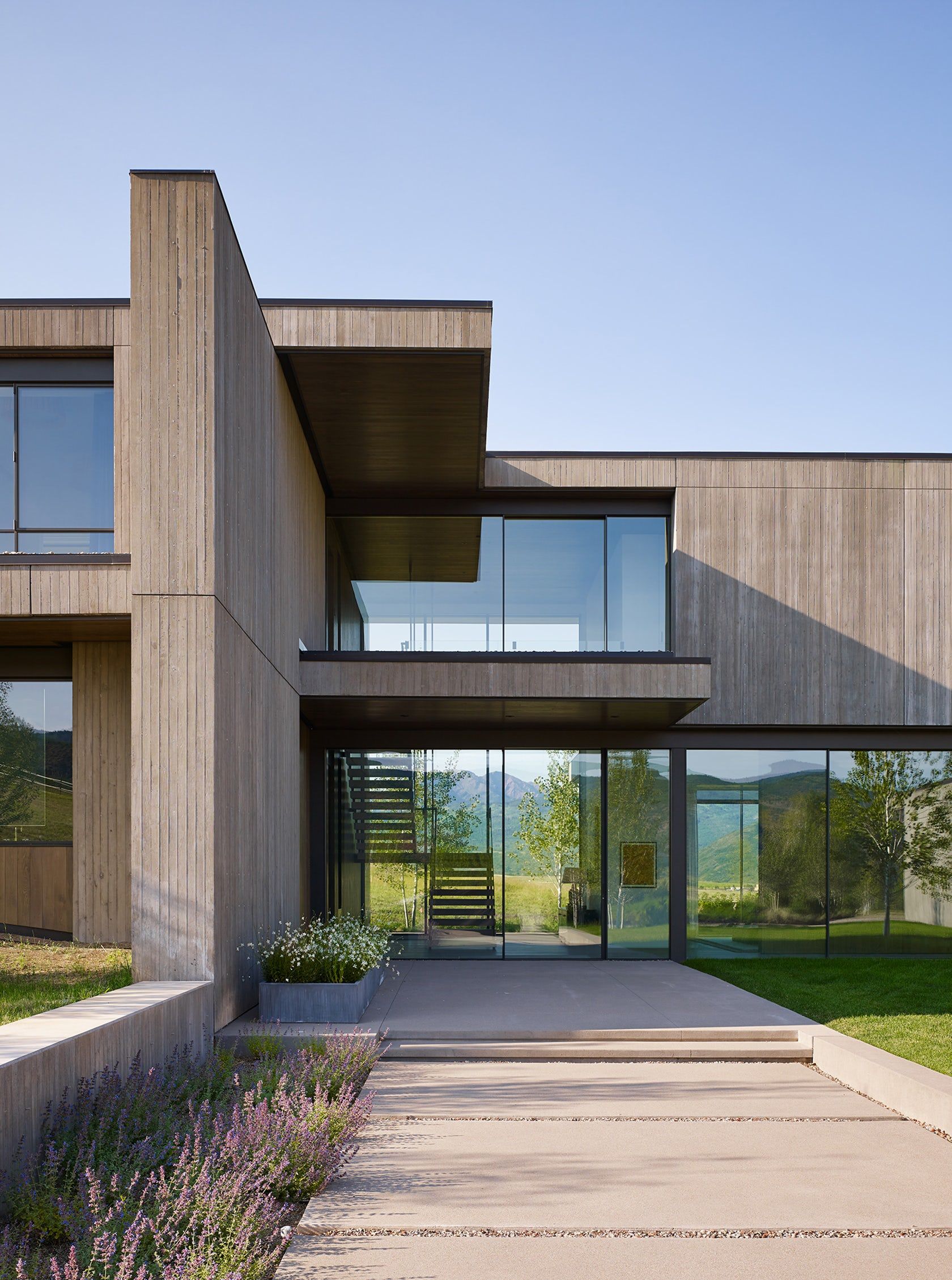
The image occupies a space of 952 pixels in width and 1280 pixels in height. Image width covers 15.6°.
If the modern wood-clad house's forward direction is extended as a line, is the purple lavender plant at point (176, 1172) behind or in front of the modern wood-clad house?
in front

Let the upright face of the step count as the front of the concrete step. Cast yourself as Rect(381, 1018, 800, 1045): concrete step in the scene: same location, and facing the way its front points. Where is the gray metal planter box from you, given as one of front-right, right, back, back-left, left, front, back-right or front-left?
right

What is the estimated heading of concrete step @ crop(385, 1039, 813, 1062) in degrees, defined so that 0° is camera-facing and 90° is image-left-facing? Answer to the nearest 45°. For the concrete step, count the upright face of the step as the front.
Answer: approximately 0°

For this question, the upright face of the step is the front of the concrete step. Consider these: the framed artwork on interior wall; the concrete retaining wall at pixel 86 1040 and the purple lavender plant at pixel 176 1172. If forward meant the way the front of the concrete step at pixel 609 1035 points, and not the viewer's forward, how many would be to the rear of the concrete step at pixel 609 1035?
1

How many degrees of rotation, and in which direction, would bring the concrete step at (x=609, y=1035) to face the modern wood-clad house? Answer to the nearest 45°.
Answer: approximately 180°
